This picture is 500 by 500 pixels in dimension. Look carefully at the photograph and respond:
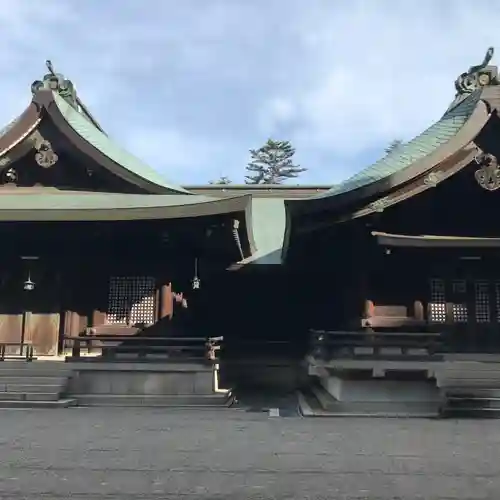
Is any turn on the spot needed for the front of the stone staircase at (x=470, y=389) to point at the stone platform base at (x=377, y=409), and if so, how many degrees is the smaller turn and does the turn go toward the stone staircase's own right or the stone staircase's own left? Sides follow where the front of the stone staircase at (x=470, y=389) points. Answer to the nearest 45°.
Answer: approximately 45° to the stone staircase's own right

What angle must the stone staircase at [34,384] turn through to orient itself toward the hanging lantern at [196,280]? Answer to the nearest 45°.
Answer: approximately 90° to its left

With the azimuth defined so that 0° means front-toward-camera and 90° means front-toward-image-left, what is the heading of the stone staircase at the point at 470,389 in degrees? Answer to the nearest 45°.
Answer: approximately 0°

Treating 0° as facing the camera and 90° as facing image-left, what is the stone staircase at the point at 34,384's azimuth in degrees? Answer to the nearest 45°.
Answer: approximately 0°

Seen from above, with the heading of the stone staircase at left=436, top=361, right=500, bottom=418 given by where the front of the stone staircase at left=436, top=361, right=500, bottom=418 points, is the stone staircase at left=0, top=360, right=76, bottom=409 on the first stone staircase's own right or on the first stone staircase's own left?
on the first stone staircase's own right

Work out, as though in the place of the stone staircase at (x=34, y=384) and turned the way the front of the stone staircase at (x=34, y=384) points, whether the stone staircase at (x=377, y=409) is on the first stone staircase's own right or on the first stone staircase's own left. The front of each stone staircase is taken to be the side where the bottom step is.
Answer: on the first stone staircase's own left

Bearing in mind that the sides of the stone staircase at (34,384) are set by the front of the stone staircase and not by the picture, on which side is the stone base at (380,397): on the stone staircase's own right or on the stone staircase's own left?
on the stone staircase's own left

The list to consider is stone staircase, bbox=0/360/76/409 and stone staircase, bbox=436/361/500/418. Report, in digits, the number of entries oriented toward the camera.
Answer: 2

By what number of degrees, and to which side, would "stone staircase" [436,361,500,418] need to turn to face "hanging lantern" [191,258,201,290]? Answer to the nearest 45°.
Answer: approximately 90° to its right

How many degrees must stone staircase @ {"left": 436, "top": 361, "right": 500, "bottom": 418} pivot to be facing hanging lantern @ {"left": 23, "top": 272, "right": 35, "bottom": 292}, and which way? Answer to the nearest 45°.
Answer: approximately 90° to its right

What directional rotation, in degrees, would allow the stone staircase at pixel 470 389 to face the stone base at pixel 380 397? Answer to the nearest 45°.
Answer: approximately 90° to its right

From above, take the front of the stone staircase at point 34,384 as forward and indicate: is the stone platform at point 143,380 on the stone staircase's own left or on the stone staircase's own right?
on the stone staircase's own left
